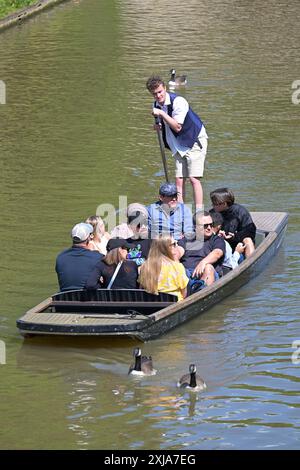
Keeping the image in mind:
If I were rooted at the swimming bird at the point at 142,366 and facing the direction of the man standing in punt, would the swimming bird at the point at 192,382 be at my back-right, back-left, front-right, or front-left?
back-right

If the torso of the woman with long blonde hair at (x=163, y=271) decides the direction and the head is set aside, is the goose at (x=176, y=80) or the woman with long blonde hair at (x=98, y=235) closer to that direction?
the goose

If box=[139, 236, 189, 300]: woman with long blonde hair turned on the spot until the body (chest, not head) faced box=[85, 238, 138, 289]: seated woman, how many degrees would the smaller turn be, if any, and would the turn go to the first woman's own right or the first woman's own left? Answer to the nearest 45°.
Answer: approximately 135° to the first woman's own left

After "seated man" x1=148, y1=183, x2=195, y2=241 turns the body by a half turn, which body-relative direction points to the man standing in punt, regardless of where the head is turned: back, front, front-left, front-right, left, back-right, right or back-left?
front

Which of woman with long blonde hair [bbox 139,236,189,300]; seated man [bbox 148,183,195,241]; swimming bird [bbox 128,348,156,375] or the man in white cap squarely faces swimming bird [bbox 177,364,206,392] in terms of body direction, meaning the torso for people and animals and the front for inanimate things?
the seated man

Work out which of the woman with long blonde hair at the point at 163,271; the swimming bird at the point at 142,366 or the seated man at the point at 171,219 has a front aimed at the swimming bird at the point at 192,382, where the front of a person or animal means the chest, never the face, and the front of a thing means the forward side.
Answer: the seated man

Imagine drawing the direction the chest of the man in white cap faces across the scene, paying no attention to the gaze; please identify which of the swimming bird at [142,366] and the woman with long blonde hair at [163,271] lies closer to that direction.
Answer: the woman with long blonde hair

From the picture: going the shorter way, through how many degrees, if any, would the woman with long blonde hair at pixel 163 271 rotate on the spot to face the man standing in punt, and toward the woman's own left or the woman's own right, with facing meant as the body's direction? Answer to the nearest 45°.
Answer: approximately 45° to the woman's own left
